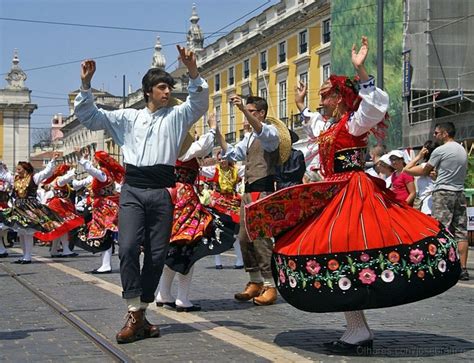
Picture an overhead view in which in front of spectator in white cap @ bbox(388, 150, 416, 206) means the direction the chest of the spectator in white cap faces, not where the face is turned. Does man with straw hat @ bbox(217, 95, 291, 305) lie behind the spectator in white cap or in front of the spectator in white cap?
in front

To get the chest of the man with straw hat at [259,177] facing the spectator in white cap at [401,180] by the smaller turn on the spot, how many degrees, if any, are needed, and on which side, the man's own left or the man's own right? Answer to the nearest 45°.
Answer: approximately 180°

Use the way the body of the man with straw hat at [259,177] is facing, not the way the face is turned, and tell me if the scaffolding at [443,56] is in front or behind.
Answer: behind

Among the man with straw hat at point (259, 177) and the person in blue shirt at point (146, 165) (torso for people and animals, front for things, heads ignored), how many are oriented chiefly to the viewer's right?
0

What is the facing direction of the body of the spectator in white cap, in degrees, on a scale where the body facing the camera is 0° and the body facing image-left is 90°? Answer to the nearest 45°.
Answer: approximately 45°

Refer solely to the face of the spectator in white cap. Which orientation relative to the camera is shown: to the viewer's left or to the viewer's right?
to the viewer's left

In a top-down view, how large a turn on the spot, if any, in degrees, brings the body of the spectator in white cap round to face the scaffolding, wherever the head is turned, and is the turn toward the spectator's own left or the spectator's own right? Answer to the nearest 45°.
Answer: approximately 135° to the spectator's own right

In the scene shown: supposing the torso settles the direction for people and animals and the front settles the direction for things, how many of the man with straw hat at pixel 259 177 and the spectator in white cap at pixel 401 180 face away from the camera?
0
